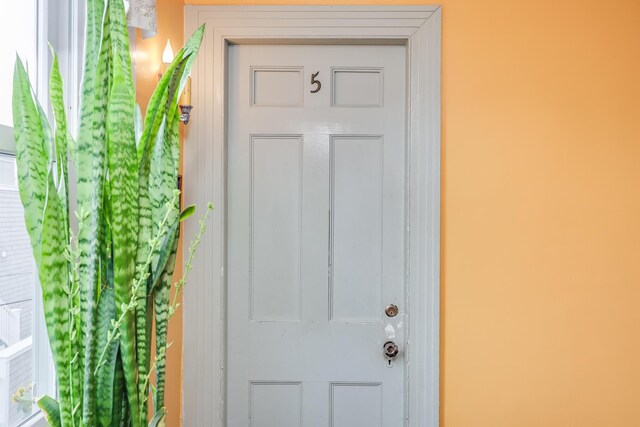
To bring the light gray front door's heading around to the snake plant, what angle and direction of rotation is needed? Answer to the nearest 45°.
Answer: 0° — it already faces it

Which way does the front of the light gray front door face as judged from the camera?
facing the viewer

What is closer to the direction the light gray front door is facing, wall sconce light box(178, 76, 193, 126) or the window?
the window

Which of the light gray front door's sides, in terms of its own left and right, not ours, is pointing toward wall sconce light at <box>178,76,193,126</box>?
right

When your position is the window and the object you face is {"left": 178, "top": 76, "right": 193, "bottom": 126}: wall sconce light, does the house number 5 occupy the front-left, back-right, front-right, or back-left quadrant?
front-right

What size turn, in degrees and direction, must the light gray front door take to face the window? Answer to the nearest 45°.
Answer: approximately 45° to its right

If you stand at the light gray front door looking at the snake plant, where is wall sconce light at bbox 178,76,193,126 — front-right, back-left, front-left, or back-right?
front-right
